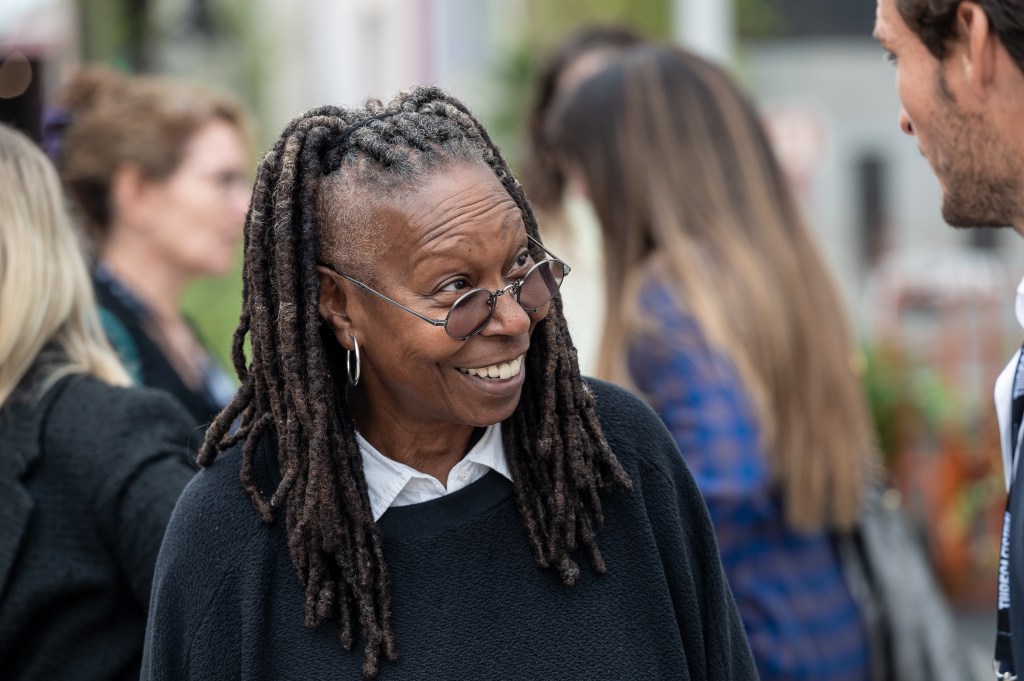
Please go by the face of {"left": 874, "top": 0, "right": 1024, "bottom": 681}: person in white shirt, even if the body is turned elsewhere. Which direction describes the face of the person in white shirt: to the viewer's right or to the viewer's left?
to the viewer's left

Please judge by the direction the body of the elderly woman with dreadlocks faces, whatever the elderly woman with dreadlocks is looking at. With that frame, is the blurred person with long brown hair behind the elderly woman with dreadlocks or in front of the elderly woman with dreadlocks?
behind

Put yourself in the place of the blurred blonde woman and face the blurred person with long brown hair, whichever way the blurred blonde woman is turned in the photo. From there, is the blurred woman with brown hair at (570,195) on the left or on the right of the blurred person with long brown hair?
left

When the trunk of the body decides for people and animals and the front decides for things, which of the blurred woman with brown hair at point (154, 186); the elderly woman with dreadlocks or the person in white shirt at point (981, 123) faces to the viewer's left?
the person in white shirt

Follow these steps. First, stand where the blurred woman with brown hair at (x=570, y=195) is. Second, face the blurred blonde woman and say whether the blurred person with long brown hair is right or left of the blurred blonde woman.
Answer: left

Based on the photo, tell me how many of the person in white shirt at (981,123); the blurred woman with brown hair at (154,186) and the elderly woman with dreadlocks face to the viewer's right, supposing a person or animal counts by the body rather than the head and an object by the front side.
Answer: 1

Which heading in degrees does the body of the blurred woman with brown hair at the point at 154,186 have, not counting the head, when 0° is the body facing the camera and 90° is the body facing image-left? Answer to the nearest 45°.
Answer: approximately 270°

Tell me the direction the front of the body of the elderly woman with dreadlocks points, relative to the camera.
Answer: toward the camera

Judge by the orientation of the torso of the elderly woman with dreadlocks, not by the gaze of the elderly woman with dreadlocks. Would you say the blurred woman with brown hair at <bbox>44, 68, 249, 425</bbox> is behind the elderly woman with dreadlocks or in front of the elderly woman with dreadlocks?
behind

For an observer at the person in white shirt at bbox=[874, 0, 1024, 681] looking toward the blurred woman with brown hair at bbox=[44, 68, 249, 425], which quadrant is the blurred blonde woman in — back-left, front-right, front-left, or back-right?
front-left

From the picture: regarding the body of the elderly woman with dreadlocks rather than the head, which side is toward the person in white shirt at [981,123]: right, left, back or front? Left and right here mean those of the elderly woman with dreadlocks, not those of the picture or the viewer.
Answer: left

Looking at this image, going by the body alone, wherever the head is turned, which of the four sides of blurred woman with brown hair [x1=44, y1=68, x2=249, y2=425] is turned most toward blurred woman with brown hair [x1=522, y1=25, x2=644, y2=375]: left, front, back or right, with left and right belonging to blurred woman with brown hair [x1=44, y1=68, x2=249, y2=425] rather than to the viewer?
front

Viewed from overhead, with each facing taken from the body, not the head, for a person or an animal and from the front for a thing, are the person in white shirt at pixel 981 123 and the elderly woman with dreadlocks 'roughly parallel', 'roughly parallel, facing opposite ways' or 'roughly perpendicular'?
roughly perpendicular

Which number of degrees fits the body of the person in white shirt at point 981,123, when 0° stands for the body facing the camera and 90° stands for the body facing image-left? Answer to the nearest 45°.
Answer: approximately 90°

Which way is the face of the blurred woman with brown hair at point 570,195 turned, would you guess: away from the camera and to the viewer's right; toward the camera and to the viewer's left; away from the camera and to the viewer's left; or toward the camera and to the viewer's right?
away from the camera and to the viewer's left
